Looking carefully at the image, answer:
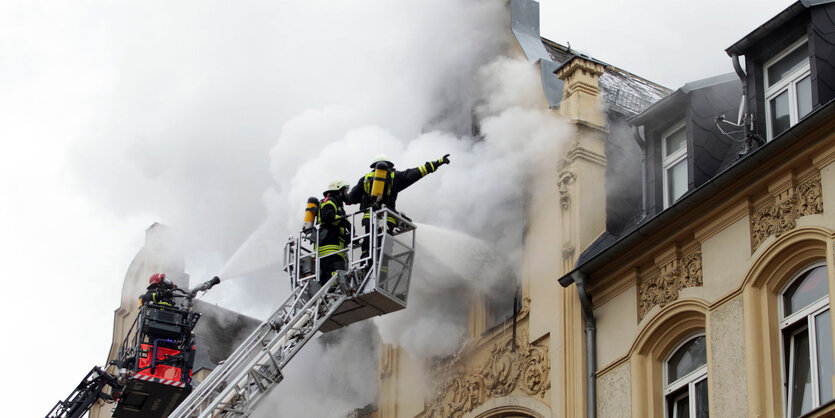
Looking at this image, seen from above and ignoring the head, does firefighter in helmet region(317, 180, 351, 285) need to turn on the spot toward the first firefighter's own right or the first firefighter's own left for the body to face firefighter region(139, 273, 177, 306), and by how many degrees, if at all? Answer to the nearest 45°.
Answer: approximately 135° to the first firefighter's own left

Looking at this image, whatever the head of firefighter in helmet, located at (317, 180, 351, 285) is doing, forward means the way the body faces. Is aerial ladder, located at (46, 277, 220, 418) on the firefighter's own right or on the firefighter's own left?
on the firefighter's own left

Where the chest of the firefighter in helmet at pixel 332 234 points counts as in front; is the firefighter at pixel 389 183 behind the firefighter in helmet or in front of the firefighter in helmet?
in front

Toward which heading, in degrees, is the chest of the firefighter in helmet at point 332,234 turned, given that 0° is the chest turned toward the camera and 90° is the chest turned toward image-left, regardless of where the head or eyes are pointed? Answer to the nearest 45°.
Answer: approximately 270°

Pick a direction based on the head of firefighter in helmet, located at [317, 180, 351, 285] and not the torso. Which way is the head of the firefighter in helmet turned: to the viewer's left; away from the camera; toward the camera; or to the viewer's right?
to the viewer's right
